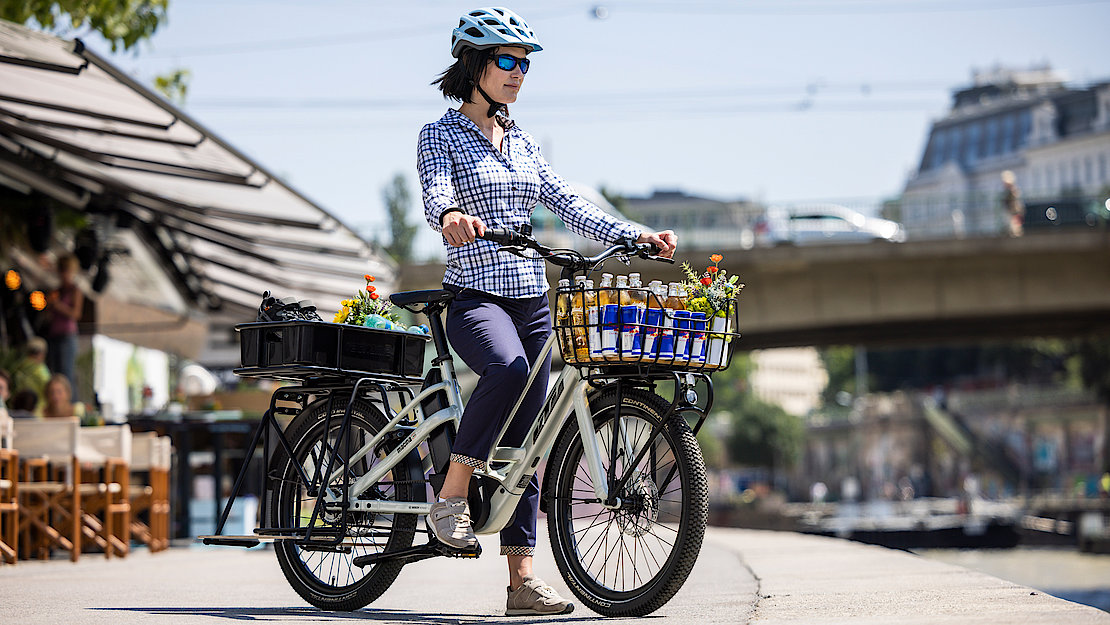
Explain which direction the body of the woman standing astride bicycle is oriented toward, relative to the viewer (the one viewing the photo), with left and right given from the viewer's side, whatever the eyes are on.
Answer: facing the viewer and to the right of the viewer

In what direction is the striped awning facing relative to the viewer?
to the viewer's right

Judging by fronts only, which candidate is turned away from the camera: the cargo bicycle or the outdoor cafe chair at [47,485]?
the outdoor cafe chair

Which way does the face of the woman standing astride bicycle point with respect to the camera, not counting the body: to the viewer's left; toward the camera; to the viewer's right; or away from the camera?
to the viewer's right

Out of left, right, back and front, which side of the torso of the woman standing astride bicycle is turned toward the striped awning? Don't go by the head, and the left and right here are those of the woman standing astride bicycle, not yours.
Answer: back

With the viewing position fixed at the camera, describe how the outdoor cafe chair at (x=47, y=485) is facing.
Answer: facing away from the viewer

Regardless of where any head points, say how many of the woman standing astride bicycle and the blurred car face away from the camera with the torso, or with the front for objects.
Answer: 0

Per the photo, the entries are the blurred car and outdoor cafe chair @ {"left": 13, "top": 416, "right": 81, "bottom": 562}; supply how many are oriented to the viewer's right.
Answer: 1

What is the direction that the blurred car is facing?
to the viewer's right
